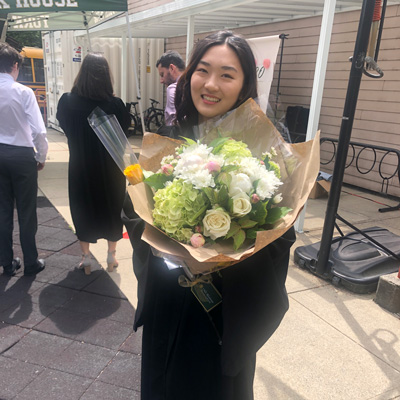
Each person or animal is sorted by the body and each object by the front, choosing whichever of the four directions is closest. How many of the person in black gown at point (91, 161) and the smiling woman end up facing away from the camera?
1

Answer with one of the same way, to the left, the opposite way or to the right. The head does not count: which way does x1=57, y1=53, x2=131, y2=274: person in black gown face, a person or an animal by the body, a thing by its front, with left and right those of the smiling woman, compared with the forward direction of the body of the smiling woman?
the opposite way

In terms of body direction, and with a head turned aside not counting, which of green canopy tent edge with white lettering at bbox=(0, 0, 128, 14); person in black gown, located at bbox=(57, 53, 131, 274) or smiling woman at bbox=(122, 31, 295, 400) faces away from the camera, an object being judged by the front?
the person in black gown

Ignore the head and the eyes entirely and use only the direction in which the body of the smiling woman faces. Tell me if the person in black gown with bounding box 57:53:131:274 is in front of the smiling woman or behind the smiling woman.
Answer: behind

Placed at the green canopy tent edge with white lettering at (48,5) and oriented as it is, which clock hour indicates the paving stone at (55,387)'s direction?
The paving stone is roughly at 12 o'clock from the green canopy tent edge with white lettering.

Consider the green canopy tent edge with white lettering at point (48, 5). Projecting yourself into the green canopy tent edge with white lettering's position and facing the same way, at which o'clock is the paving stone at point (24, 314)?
The paving stone is roughly at 12 o'clock from the green canopy tent edge with white lettering.

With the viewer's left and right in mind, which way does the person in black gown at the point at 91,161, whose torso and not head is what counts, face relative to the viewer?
facing away from the viewer

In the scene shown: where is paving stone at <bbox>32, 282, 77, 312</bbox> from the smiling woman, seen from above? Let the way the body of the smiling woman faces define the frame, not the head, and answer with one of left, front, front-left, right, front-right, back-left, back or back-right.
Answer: back-right
